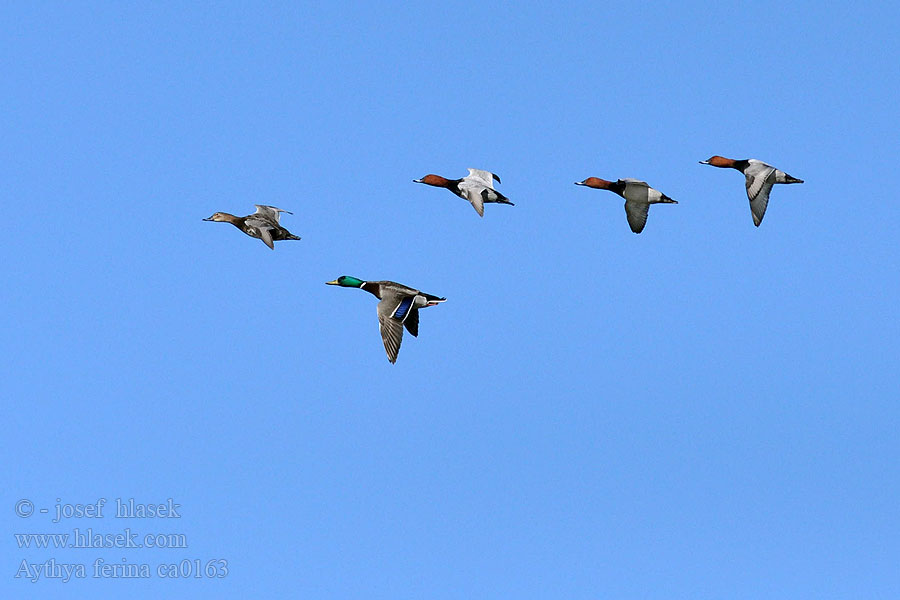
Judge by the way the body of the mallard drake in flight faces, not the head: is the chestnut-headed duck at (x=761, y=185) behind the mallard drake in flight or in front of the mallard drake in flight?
behind

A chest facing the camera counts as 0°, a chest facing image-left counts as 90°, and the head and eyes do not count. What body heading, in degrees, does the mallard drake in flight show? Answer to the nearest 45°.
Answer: approximately 90°

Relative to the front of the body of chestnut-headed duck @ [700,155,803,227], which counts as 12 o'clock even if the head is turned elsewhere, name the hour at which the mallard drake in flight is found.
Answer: The mallard drake in flight is roughly at 11 o'clock from the chestnut-headed duck.

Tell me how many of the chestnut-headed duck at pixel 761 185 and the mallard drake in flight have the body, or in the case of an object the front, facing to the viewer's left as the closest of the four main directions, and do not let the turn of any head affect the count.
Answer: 2

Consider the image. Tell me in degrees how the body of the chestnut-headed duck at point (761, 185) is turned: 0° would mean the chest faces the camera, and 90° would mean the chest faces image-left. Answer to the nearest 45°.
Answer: approximately 90°
